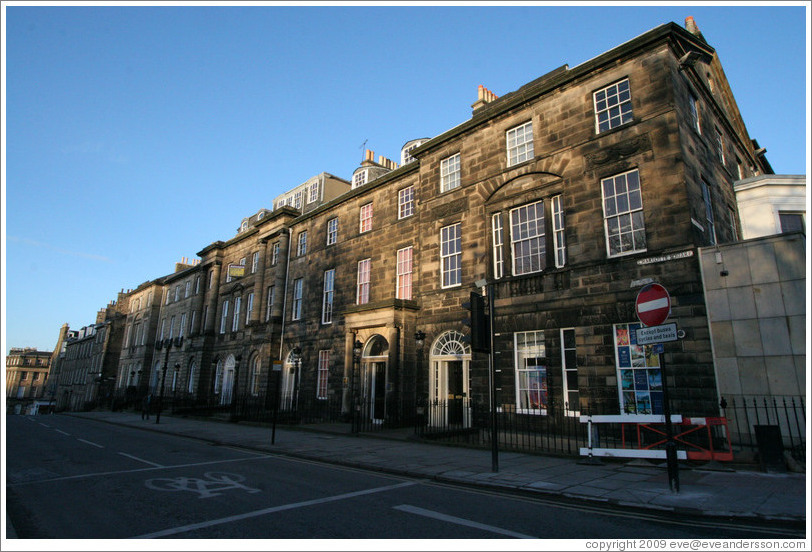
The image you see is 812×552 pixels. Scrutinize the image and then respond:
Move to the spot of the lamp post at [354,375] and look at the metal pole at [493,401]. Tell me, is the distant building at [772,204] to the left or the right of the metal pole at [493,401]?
left

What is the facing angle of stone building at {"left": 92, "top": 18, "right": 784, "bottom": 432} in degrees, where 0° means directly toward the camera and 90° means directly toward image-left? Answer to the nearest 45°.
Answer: approximately 45°

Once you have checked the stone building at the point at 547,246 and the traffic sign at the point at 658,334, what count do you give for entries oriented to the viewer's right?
0

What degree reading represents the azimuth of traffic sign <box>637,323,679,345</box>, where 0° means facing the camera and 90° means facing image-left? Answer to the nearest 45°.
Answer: approximately 0°

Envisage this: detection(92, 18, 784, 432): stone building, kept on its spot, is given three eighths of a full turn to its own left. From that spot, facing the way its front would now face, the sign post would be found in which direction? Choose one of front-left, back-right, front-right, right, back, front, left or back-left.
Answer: right

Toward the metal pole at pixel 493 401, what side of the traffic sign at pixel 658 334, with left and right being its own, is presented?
right

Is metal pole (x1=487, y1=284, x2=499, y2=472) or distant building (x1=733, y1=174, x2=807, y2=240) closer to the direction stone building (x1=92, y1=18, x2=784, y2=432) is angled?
the metal pole
